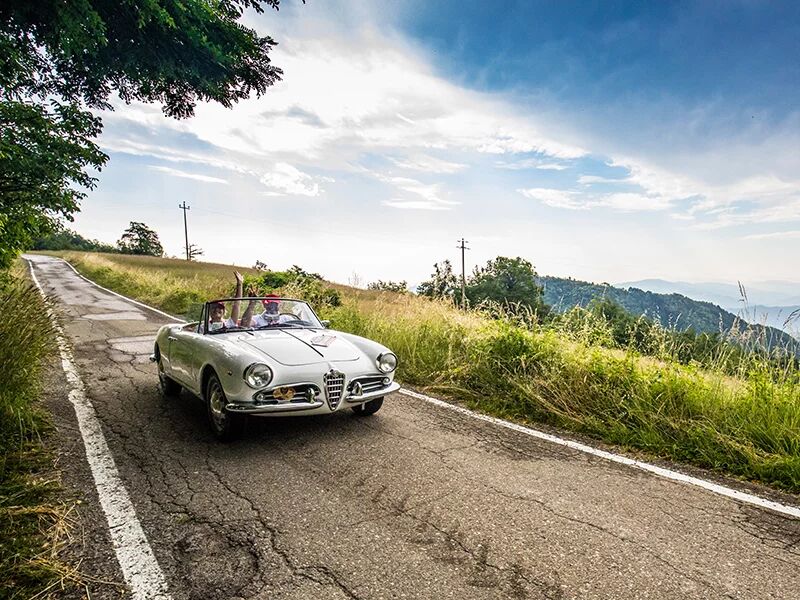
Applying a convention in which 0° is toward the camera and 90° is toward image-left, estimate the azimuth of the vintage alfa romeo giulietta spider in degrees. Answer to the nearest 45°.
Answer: approximately 315°

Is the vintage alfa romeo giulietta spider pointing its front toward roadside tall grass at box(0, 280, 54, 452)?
no
